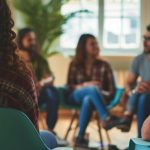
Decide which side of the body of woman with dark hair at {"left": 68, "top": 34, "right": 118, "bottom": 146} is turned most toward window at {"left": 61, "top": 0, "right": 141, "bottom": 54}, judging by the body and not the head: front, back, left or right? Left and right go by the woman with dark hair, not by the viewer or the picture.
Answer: back

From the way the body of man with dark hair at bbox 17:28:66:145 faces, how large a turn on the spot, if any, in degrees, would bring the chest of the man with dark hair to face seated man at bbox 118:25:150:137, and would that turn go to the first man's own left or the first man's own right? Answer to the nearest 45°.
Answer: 0° — they already face them

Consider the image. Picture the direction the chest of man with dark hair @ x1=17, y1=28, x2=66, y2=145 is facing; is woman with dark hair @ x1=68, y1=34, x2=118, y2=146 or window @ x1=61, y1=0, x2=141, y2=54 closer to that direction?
the woman with dark hair

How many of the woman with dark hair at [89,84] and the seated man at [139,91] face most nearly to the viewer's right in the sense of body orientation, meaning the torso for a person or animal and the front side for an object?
0

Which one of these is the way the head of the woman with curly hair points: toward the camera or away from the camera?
away from the camera

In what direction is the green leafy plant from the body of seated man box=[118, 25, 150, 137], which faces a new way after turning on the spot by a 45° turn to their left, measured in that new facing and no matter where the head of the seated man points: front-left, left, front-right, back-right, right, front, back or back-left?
back-right

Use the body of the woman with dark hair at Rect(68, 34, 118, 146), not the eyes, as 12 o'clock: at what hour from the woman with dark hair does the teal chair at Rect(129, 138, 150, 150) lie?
The teal chair is roughly at 12 o'clock from the woman with dark hair.

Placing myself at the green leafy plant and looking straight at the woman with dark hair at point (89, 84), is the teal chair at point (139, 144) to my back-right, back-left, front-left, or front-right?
front-right

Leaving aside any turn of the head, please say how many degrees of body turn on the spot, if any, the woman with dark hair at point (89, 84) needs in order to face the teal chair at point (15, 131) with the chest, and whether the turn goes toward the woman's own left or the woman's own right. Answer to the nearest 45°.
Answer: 0° — they already face it

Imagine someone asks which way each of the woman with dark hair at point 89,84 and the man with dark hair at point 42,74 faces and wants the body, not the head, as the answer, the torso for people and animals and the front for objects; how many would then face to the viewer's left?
0

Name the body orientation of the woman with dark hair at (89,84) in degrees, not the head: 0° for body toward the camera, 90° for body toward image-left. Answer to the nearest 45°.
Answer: approximately 0°

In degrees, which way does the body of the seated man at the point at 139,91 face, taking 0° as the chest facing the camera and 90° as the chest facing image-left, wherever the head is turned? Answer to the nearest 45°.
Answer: approximately 45°
